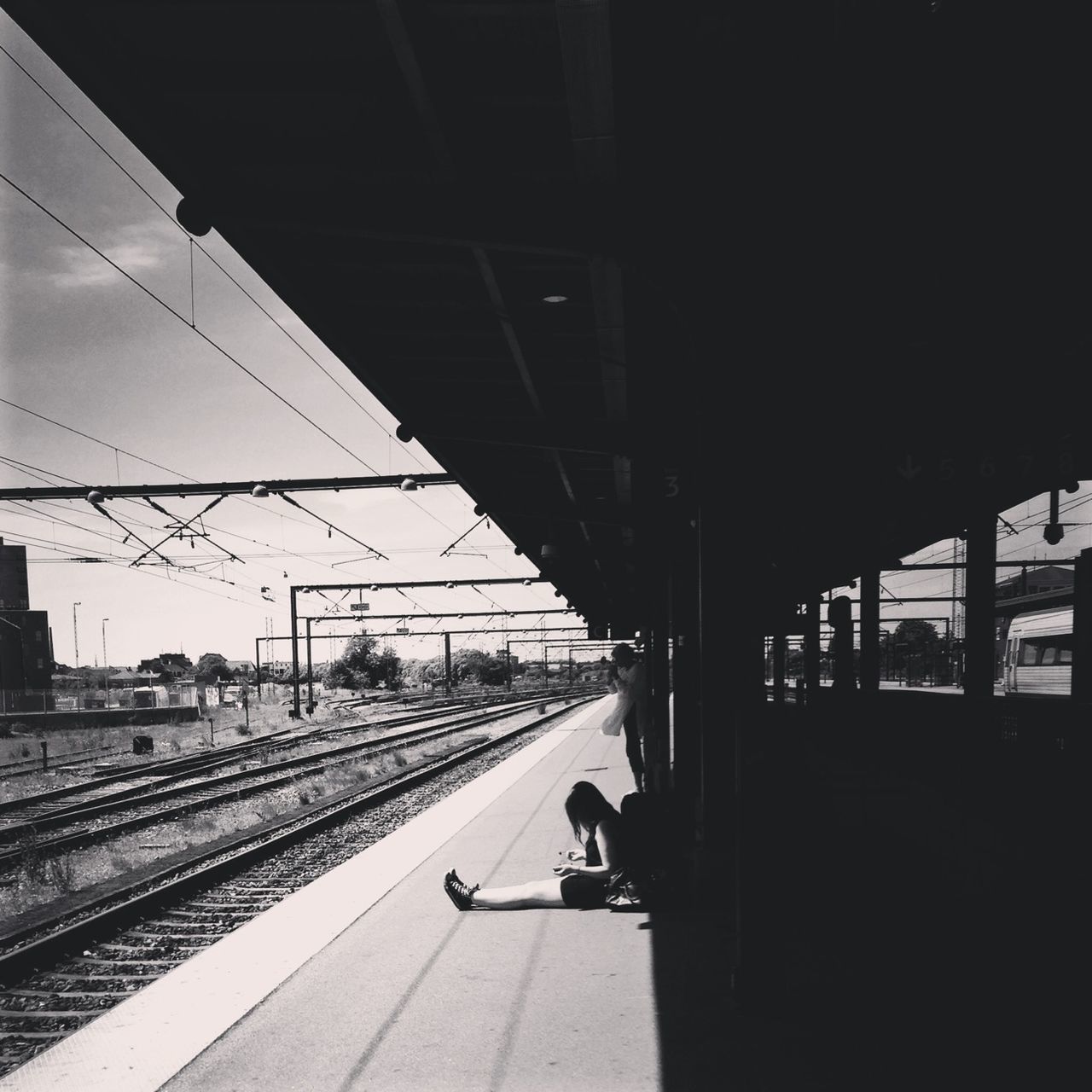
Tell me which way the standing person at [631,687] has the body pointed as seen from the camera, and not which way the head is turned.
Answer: to the viewer's left

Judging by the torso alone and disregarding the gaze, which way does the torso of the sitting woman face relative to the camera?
to the viewer's left

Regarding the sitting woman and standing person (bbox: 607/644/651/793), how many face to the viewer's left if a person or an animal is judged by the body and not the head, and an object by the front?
2

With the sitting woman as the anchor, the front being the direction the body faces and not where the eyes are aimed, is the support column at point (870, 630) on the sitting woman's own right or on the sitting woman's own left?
on the sitting woman's own right

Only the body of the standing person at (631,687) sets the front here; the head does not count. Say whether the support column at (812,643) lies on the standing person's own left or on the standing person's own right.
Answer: on the standing person's own right
